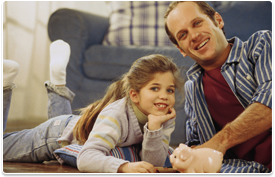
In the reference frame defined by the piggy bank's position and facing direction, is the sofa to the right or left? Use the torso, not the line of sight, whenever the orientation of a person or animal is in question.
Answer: on its right

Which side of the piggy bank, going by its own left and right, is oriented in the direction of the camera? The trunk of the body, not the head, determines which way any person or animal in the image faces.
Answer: left

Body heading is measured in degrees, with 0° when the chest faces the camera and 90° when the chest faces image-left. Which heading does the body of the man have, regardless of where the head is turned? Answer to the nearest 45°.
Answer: approximately 45°

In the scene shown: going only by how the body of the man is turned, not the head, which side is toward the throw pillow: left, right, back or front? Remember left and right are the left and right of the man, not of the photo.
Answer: right

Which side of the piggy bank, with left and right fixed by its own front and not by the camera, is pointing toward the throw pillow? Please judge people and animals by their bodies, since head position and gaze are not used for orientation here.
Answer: right
